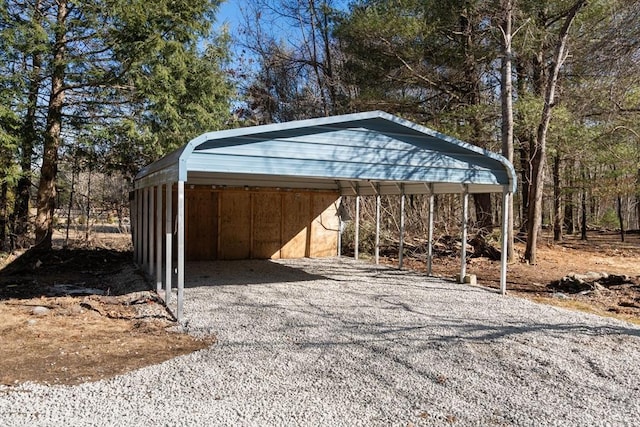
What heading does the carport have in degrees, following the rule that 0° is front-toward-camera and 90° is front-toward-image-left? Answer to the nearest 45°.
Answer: approximately 315°
